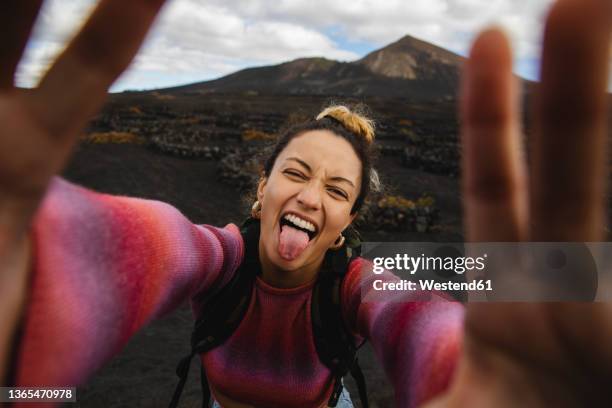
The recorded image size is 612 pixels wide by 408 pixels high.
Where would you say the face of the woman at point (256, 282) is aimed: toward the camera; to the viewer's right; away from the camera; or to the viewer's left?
toward the camera

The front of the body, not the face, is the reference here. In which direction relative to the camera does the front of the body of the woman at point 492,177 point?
toward the camera
